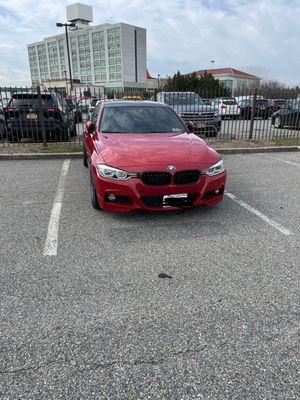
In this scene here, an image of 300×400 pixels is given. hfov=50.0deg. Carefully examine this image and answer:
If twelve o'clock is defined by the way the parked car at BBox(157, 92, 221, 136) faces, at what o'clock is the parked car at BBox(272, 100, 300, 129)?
the parked car at BBox(272, 100, 300, 129) is roughly at 9 o'clock from the parked car at BBox(157, 92, 221, 136).

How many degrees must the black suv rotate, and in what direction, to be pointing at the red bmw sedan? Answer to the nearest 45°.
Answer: approximately 180°

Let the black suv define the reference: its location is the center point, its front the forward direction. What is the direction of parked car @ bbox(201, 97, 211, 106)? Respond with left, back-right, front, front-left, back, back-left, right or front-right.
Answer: right

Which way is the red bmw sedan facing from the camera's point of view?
toward the camera

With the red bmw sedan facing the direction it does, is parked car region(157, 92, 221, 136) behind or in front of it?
behind

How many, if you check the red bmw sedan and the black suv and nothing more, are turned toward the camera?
1

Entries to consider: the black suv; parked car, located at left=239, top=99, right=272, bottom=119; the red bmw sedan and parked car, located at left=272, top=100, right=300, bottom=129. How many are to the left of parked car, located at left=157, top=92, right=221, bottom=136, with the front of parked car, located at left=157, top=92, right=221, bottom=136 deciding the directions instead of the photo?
2

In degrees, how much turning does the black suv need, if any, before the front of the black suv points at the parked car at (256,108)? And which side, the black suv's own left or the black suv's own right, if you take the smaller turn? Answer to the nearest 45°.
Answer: approximately 90° to the black suv's own right

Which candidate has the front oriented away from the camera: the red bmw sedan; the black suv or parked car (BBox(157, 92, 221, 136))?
the black suv

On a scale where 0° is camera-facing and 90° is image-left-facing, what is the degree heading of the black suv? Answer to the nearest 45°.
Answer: approximately 180°
